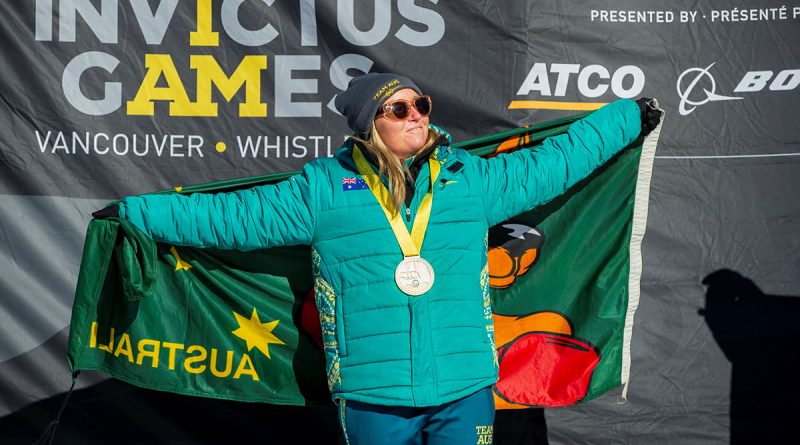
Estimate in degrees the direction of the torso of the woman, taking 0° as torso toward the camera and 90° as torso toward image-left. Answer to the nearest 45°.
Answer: approximately 0°
